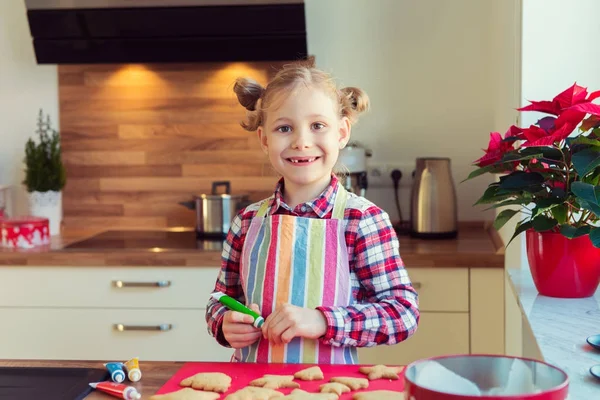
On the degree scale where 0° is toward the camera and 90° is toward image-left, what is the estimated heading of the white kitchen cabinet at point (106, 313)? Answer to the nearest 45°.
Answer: approximately 0°

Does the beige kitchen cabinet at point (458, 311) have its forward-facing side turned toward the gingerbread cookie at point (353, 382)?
yes

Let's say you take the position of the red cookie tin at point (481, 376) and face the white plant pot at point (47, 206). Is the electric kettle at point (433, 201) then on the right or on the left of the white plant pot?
right

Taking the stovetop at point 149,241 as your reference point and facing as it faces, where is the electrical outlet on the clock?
The electrical outlet is roughly at 9 o'clock from the stovetop.

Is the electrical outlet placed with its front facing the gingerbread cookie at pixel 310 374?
yes

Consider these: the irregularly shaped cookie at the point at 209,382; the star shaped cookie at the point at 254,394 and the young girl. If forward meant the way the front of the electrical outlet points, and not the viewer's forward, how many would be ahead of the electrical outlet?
3

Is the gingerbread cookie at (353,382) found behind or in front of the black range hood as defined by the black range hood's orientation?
in front

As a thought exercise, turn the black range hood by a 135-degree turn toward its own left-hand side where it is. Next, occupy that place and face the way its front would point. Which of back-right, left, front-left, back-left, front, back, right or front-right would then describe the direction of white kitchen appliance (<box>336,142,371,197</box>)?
front-right

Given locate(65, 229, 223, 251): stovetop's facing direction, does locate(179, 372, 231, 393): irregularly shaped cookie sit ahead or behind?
ahead

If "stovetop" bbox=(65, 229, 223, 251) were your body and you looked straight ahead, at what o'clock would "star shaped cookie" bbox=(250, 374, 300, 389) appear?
The star shaped cookie is roughly at 12 o'clock from the stovetop.
